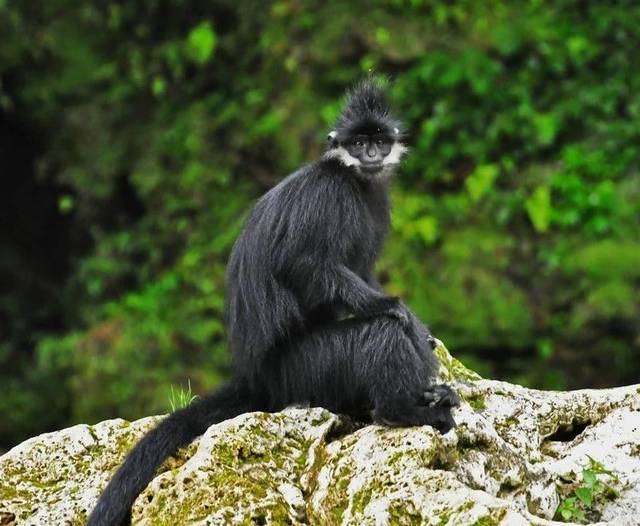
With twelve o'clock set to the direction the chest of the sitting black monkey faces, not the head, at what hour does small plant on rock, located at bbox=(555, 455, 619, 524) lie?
The small plant on rock is roughly at 1 o'clock from the sitting black monkey.

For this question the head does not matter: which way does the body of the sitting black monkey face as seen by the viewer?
to the viewer's right
